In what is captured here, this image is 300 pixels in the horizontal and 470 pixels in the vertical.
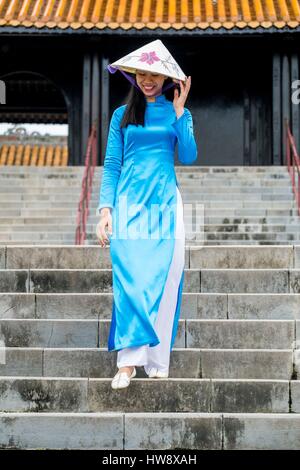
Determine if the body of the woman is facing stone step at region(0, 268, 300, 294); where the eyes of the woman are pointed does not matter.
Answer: no

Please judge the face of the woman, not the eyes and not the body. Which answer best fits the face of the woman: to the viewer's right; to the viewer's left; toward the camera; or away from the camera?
toward the camera

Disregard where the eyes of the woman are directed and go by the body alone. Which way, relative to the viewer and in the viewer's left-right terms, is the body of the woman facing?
facing the viewer

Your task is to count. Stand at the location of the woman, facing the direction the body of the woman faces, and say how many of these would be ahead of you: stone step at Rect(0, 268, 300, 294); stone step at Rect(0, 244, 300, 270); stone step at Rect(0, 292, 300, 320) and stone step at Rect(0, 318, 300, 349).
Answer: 0

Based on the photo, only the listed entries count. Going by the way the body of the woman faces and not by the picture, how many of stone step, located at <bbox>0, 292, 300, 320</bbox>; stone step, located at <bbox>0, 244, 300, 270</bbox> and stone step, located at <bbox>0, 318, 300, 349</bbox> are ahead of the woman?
0

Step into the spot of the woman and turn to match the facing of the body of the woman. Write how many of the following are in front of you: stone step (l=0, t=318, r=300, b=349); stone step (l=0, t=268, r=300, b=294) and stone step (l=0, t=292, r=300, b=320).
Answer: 0

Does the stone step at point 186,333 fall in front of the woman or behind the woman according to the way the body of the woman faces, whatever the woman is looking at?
behind

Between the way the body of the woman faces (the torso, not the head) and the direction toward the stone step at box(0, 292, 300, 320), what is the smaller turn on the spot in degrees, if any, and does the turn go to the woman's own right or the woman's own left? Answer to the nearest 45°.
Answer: approximately 180°
